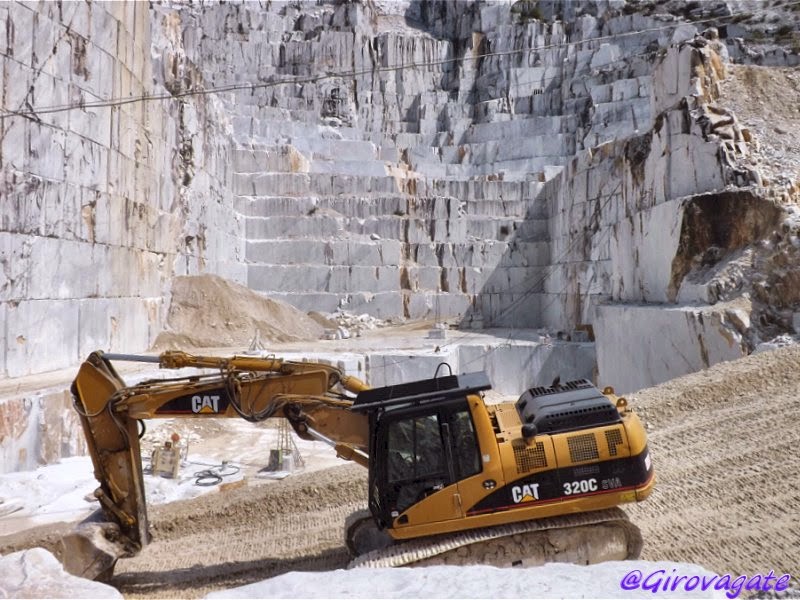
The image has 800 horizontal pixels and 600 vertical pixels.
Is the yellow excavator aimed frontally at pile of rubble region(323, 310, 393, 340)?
no

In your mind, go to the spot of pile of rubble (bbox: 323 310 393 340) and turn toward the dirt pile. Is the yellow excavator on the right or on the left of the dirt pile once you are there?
left

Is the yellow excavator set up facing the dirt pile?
no

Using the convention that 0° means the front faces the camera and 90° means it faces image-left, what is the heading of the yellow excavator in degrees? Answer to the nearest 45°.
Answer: approximately 90°
